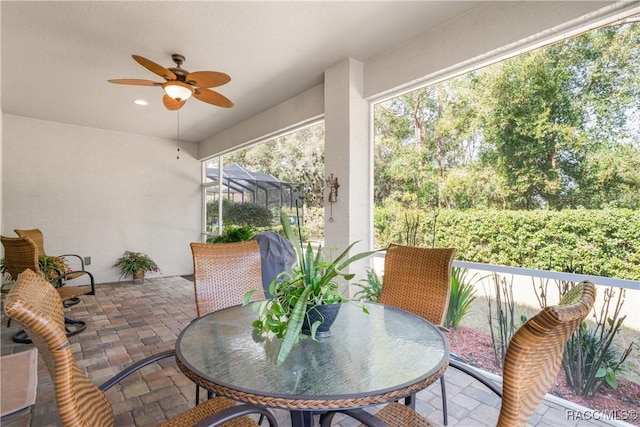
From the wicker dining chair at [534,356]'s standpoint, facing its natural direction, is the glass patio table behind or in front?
in front

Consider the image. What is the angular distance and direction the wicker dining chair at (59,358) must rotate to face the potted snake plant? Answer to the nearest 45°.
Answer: approximately 45° to its right

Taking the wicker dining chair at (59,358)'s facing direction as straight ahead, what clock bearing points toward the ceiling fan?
The ceiling fan is roughly at 11 o'clock from the wicker dining chair.

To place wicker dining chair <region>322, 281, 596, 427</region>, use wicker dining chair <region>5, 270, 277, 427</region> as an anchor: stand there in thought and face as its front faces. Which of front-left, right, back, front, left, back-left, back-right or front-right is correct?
right

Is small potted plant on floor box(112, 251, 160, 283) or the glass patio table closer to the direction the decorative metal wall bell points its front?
the glass patio table

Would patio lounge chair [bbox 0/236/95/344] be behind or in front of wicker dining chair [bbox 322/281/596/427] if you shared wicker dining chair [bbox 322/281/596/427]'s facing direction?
in front

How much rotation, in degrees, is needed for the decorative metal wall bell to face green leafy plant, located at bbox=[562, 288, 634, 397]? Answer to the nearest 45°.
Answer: approximately 90° to its left

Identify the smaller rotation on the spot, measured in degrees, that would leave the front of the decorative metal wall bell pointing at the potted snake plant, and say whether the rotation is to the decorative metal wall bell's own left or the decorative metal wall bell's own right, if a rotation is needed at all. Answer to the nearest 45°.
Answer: approximately 45° to the decorative metal wall bell's own left

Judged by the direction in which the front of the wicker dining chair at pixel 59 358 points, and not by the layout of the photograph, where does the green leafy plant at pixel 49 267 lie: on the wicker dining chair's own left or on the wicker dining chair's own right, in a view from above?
on the wicker dining chair's own left

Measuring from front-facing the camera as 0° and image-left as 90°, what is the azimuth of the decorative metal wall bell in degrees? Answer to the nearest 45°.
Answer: approximately 45°

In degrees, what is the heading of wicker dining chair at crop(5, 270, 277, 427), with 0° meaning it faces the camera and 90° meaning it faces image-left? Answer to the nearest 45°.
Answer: approximately 225°

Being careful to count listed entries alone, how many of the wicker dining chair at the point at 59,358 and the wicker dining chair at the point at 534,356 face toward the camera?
0

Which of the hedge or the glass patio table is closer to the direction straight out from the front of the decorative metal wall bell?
the glass patio table

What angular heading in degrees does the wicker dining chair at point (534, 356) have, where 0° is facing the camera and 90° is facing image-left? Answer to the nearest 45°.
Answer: approximately 135°

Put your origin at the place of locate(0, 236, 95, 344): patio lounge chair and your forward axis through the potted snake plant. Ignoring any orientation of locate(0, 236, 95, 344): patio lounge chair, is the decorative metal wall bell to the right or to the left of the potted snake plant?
left
